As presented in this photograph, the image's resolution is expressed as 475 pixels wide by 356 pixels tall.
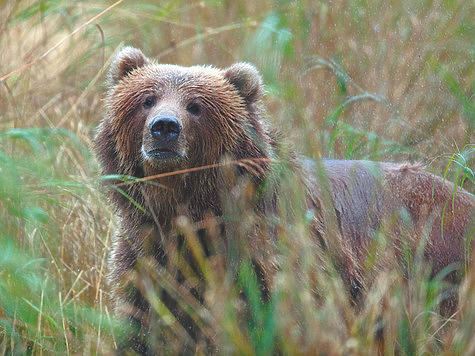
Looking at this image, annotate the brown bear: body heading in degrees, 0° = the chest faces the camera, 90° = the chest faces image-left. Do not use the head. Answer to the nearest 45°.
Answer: approximately 45°
